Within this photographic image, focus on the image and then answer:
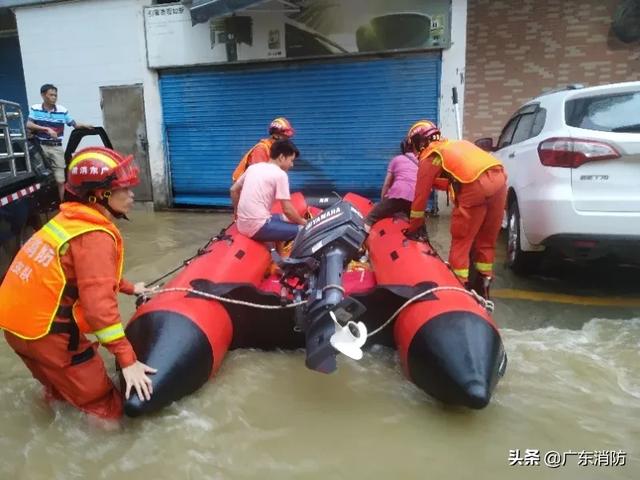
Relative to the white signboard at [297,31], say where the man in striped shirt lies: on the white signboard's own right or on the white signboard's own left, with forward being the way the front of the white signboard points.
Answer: on the white signboard's own right

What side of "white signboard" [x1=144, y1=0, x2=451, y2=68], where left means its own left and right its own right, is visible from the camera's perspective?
front

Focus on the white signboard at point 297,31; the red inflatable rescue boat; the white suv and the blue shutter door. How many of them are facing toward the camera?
2

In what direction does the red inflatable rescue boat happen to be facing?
away from the camera

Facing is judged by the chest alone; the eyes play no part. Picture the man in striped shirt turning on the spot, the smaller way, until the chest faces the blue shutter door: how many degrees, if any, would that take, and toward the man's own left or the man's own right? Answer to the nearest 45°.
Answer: approximately 45° to the man's own left

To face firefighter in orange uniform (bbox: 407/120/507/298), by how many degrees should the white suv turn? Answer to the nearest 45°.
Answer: approximately 135° to its left

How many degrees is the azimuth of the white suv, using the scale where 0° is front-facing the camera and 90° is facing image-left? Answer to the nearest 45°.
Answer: approximately 135°

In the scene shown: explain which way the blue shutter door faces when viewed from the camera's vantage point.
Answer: facing the viewer

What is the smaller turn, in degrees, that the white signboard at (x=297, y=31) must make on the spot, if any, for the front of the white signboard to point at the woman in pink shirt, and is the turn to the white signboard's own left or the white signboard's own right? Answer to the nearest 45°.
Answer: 0° — it already faces them

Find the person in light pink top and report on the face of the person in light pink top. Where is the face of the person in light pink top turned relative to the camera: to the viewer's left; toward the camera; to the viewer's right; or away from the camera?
to the viewer's right

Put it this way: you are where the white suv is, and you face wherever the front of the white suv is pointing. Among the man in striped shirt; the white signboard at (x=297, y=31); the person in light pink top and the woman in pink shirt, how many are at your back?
0

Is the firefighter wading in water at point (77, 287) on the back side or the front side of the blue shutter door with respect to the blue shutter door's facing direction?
on the front side

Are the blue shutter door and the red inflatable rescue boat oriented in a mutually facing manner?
yes

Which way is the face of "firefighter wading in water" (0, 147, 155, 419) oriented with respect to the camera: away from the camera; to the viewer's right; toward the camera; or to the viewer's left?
to the viewer's right

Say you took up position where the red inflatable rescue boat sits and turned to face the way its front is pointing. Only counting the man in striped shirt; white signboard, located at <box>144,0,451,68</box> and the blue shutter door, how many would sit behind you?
0

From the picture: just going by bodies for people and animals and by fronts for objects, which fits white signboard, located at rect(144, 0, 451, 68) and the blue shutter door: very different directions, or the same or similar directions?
same or similar directions

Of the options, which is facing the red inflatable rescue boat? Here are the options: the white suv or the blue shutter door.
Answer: the blue shutter door

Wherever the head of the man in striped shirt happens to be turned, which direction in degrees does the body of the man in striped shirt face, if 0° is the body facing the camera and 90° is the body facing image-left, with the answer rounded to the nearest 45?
approximately 315°

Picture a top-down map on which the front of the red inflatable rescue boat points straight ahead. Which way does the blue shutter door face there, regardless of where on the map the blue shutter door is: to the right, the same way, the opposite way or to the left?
the opposite way

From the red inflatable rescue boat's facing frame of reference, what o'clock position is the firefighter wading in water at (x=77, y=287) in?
The firefighter wading in water is roughly at 8 o'clock from the red inflatable rescue boat.
